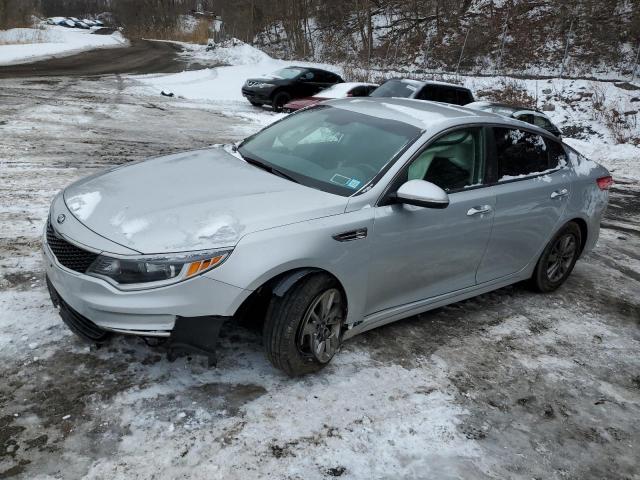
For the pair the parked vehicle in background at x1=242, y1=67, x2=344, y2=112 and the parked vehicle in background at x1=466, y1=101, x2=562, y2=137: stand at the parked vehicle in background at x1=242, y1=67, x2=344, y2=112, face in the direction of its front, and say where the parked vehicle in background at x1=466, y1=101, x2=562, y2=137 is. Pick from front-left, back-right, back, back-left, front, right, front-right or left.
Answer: left

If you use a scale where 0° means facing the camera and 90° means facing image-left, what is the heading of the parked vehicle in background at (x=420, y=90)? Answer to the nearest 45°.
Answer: approximately 45°

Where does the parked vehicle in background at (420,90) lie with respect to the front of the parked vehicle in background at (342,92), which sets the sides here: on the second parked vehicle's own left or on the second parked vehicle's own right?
on the second parked vehicle's own left

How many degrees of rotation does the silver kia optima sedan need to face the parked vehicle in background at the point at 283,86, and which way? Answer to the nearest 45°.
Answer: approximately 135° to its right

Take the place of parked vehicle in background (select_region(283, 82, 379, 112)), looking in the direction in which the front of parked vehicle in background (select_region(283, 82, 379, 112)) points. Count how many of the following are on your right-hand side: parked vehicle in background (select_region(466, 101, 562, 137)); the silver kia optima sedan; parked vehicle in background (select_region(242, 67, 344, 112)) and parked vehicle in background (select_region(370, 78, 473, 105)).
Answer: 1

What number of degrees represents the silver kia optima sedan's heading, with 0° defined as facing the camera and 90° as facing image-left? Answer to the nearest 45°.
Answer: approximately 45°

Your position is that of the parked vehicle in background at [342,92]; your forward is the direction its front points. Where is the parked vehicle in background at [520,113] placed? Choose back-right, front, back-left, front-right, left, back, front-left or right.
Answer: left

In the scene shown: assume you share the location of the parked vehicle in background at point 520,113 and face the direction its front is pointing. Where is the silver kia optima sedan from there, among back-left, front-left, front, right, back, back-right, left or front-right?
front-left

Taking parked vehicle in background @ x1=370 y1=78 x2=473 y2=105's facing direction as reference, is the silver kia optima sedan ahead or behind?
ahead

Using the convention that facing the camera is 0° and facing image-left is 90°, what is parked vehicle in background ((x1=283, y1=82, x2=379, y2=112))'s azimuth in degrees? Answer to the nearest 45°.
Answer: approximately 45°

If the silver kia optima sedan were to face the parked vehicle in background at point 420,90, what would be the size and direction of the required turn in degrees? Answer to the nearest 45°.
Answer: approximately 135° to its right

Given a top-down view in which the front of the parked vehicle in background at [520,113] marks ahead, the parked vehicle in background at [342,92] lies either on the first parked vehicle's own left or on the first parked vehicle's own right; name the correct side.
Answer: on the first parked vehicle's own right

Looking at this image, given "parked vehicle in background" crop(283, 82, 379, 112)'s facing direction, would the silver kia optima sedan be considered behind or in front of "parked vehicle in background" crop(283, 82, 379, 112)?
in front

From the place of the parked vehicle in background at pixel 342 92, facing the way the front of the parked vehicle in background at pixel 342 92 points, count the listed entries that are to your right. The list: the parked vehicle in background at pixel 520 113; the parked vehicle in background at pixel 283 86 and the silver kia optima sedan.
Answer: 1
